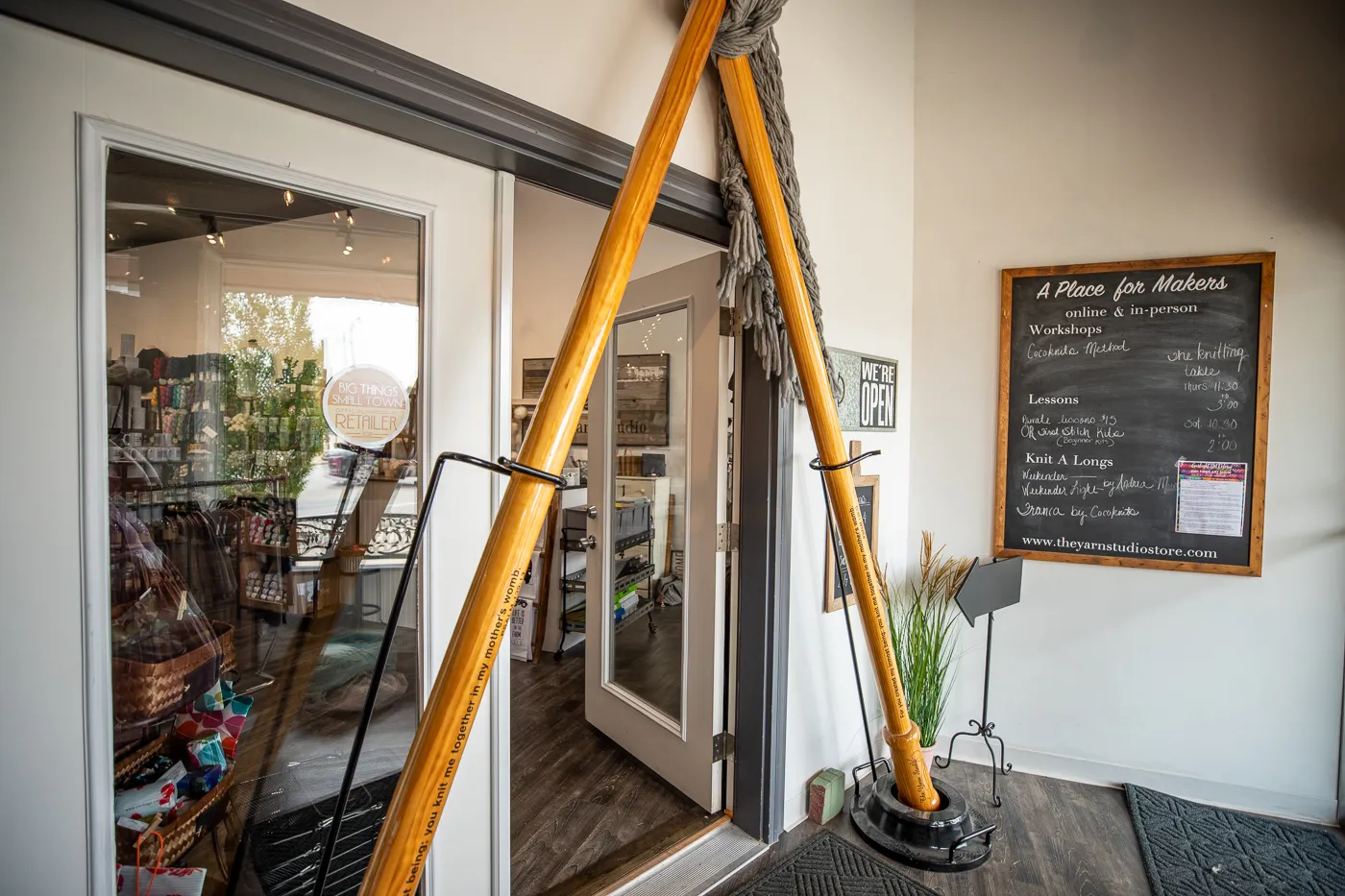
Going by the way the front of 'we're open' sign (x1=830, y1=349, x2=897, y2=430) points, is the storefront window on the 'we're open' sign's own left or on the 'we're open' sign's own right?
on the 'we're open' sign's own right

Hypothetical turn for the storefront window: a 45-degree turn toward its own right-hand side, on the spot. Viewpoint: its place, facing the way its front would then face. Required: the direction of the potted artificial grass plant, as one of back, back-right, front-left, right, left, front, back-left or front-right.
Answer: left

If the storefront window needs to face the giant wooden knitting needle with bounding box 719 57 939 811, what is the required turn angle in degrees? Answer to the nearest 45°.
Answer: approximately 45° to its left

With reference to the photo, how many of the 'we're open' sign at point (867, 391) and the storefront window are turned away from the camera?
0

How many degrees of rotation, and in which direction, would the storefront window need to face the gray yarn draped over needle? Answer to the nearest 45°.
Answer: approximately 45° to its left

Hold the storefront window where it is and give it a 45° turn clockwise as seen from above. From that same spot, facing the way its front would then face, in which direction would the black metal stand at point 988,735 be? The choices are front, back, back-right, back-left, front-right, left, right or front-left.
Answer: left

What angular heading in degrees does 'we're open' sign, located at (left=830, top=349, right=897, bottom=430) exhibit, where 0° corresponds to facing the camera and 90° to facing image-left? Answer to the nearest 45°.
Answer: approximately 315°

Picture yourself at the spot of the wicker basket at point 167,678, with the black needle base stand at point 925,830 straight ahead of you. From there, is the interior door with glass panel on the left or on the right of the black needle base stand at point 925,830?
left

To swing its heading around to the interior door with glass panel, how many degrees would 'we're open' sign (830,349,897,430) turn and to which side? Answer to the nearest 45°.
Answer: approximately 135° to its right

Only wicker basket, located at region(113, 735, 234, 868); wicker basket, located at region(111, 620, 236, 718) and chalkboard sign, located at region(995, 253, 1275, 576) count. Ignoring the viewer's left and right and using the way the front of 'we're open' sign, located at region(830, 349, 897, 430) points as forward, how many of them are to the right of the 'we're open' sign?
2

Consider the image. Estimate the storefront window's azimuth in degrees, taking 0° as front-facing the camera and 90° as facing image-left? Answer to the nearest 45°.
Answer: approximately 315°

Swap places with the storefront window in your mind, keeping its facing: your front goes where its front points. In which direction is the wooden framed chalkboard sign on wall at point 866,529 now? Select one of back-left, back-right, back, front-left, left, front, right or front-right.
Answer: front-left

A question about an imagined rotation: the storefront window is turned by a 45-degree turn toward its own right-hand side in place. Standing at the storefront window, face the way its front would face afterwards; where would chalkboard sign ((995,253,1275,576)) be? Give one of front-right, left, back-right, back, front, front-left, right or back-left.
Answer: left
